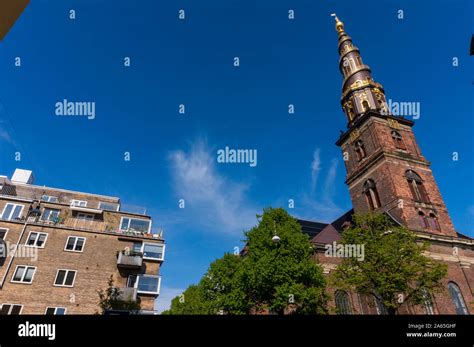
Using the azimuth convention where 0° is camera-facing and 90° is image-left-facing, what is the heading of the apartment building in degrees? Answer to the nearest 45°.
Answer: approximately 0°

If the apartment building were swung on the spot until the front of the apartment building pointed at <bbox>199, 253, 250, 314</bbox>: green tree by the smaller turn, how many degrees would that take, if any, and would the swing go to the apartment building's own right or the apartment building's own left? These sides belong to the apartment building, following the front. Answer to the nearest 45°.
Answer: approximately 45° to the apartment building's own left

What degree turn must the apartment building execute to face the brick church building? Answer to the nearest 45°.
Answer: approximately 45° to its left

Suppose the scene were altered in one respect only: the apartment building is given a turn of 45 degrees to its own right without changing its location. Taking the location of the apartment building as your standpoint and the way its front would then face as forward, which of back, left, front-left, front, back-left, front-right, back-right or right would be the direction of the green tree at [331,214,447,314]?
left

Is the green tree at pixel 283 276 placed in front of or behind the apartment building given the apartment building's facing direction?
in front
